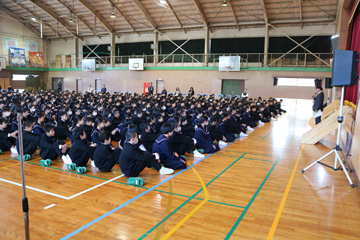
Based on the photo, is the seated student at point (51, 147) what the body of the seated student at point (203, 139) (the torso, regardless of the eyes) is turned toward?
no

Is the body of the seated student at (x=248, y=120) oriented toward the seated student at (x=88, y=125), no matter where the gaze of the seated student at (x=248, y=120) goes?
no

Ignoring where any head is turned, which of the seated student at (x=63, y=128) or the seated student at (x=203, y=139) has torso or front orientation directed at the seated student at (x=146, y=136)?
the seated student at (x=63, y=128)

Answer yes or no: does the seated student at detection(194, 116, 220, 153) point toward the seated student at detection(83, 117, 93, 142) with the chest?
no

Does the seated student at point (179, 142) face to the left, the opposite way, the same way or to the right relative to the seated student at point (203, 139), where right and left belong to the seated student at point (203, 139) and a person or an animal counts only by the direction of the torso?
the same way

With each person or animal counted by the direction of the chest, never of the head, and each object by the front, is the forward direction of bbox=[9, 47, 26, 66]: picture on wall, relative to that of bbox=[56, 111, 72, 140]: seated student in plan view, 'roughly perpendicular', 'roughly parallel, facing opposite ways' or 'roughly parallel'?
roughly parallel

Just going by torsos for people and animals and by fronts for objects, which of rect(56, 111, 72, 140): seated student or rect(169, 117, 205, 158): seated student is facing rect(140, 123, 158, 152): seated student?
rect(56, 111, 72, 140): seated student

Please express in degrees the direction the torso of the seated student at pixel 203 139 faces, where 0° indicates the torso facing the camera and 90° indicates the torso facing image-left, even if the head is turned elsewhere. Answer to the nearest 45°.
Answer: approximately 270°

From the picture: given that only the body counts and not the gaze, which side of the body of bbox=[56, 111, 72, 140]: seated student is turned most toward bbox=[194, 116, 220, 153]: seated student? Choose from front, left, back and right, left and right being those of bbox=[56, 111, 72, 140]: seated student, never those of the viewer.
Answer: front

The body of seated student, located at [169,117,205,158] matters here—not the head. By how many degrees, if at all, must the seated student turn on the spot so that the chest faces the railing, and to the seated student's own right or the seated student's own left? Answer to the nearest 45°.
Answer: approximately 90° to the seated student's own left

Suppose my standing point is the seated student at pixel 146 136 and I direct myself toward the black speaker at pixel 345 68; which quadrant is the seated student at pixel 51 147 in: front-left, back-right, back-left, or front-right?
back-right
